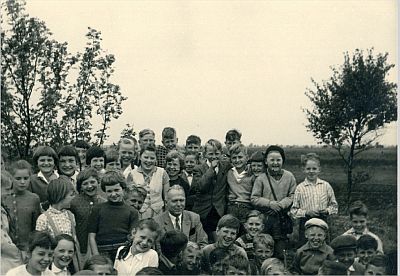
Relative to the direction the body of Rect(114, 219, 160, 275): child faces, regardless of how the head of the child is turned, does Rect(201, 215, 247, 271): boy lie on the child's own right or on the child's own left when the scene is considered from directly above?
on the child's own left

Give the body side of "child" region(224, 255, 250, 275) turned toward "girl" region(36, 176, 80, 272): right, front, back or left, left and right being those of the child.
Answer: right

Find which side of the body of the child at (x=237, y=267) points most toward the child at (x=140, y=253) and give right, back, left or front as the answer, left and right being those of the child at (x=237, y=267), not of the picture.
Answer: right

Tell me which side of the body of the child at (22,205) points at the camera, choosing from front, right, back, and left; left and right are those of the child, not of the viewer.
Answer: front

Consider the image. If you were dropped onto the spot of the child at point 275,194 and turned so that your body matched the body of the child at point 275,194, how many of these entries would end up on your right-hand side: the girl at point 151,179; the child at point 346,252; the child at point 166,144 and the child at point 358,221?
2

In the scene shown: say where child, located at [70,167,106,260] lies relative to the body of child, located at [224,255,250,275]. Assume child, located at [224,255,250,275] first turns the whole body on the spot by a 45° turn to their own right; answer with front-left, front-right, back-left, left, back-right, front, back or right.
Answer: front-right

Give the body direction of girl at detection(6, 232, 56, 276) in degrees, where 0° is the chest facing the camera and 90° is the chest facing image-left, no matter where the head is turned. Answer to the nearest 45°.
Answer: approximately 315°

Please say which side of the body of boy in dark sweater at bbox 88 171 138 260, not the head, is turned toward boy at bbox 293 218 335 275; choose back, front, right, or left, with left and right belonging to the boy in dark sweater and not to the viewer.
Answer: left

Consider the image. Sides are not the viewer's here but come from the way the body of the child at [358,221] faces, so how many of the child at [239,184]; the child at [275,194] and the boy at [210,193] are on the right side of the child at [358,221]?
3
